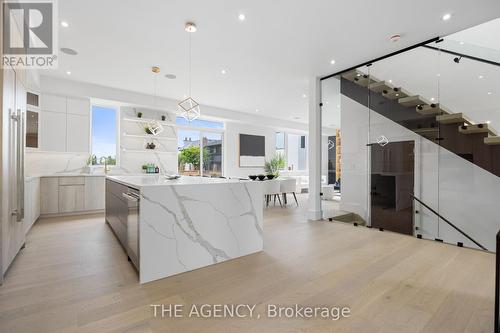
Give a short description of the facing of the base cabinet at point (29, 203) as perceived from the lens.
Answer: facing to the right of the viewer

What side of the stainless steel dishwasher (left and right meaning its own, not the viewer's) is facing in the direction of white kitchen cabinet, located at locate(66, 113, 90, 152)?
right

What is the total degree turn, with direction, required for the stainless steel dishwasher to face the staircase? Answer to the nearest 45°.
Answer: approximately 180°

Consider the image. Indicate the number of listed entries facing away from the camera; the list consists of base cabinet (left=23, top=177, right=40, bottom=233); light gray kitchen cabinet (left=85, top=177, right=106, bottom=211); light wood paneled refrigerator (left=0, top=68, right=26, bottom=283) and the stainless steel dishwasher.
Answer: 0

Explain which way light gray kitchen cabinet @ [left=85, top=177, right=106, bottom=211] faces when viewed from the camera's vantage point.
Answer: facing the viewer

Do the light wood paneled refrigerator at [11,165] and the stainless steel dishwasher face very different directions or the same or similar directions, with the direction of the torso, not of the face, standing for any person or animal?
very different directions

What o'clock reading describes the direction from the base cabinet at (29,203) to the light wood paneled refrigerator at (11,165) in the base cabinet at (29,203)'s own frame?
The light wood paneled refrigerator is roughly at 3 o'clock from the base cabinet.

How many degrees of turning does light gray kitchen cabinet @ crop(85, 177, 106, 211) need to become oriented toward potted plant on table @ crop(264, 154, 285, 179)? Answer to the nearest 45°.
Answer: approximately 90° to its left

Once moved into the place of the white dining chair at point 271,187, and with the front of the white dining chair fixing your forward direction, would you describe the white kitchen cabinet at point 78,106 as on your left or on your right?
on your left

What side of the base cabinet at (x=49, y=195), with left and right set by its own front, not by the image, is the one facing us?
front

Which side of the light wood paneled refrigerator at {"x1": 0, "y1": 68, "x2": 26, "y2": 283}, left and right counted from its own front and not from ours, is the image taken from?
right

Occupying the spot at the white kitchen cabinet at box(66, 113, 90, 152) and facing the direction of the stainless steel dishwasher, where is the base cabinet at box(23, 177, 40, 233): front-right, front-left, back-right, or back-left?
front-right

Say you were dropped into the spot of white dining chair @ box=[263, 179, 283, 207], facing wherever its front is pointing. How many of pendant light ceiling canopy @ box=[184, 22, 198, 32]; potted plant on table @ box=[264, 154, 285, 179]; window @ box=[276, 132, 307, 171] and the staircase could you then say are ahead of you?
2

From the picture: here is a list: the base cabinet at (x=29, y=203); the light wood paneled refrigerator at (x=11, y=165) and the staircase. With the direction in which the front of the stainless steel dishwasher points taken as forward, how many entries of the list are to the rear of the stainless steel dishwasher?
1

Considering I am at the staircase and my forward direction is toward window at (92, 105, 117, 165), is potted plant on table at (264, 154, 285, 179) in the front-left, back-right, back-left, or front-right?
front-right

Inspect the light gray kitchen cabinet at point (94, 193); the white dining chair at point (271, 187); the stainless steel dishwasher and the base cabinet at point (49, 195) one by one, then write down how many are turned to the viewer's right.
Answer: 0
